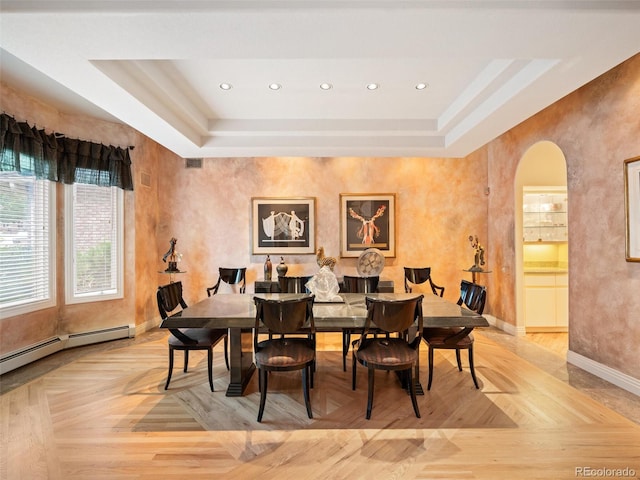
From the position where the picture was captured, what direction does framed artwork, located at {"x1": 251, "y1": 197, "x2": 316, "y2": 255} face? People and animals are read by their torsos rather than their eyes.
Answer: facing the viewer

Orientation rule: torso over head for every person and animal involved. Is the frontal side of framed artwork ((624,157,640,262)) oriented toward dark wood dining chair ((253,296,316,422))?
yes

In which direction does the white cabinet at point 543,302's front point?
toward the camera

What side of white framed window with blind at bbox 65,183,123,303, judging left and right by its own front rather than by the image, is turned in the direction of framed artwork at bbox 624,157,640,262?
front

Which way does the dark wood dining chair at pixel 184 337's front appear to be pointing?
to the viewer's right

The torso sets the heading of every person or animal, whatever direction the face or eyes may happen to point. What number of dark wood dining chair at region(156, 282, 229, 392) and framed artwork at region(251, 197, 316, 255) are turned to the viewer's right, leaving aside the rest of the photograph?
1

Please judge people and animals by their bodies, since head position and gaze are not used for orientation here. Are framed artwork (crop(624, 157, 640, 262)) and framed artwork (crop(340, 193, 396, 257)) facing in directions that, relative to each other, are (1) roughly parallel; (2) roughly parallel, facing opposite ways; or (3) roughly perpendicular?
roughly perpendicular

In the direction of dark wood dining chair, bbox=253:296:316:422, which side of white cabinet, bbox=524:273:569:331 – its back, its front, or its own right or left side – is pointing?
front

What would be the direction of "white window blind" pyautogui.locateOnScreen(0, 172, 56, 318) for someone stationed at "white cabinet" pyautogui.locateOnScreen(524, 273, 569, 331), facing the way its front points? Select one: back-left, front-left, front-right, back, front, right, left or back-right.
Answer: front-right

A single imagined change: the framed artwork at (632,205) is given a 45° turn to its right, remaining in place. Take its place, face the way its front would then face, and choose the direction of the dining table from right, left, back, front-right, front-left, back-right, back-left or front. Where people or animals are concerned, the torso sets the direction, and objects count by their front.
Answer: front-left

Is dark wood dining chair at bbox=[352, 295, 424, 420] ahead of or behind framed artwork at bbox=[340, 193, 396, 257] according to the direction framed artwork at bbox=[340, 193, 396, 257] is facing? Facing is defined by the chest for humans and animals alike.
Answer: ahead

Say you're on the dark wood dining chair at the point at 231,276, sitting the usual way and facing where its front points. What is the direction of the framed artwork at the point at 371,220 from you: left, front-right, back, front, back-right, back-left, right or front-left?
back-left

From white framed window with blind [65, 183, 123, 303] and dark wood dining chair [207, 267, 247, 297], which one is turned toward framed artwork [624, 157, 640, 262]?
the white framed window with blind

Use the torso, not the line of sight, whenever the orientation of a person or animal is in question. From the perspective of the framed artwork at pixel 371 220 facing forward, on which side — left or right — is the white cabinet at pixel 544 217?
on its left

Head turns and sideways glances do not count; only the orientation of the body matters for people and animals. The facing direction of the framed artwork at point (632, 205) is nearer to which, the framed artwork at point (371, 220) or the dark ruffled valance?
the dark ruffled valance

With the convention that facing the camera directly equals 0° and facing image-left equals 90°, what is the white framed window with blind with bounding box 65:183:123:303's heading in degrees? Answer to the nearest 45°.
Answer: approximately 315°
